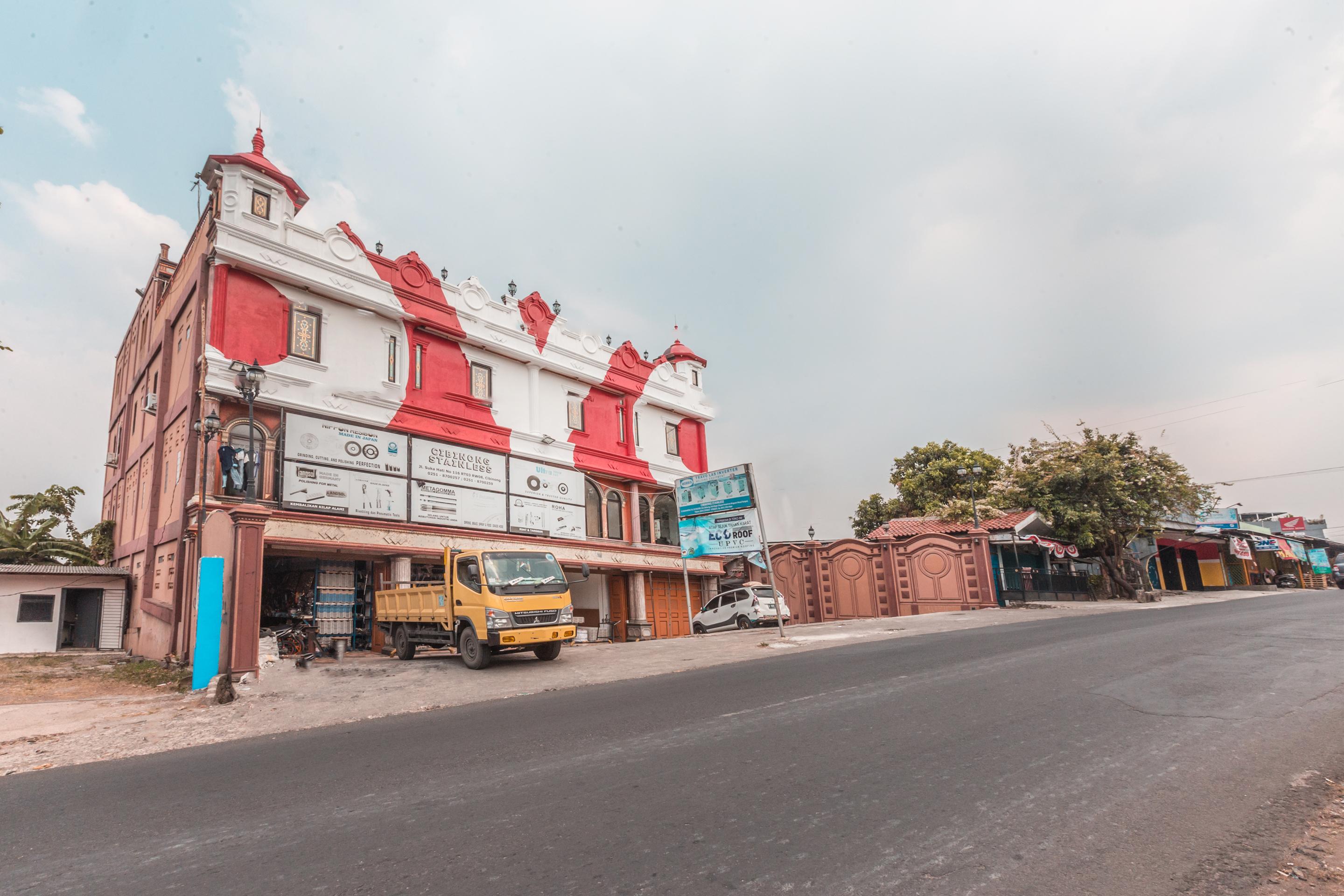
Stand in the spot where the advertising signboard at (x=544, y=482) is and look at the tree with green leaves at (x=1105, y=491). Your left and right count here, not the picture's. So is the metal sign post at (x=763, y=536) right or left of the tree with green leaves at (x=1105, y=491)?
right

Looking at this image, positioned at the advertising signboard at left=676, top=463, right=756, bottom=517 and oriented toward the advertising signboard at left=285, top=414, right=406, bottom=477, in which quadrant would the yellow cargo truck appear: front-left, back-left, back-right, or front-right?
front-left

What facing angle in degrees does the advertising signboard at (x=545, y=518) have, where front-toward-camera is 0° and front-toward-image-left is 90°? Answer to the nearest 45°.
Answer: approximately 315°

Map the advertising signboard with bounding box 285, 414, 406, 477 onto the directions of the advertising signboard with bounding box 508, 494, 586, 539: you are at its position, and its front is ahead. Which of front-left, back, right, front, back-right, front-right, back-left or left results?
right

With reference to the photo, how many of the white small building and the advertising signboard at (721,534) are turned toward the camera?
2

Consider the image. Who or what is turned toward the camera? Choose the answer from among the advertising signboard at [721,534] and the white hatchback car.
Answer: the advertising signboard

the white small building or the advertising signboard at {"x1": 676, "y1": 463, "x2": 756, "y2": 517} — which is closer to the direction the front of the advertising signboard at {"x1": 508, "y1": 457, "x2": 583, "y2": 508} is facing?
the advertising signboard

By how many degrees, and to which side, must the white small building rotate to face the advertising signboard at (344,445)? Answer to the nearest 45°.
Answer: approximately 45° to its left

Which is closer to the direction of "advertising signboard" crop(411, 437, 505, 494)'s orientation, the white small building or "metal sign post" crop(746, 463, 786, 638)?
the metal sign post

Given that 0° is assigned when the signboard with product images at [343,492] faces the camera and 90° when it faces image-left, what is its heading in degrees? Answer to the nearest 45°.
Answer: approximately 315°

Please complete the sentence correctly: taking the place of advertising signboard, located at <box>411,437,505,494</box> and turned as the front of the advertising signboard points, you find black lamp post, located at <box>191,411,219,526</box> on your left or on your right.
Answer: on your right

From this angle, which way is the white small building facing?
toward the camera

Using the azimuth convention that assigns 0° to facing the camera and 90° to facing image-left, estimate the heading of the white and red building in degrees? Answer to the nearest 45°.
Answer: approximately 315°

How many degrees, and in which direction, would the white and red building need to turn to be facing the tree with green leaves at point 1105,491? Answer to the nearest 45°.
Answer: approximately 45° to its left

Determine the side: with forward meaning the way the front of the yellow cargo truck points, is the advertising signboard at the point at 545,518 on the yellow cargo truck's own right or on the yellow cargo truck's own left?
on the yellow cargo truck's own left

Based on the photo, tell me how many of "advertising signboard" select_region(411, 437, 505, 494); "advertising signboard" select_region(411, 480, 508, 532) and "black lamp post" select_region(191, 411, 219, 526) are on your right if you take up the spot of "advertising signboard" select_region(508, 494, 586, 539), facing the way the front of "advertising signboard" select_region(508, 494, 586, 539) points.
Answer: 3

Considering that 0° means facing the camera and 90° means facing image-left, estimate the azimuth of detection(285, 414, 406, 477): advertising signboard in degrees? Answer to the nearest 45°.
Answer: approximately 315°

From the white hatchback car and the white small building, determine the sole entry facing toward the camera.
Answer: the white small building

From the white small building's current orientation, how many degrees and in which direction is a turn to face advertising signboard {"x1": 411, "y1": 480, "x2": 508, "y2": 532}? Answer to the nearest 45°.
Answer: approximately 45° to its left
